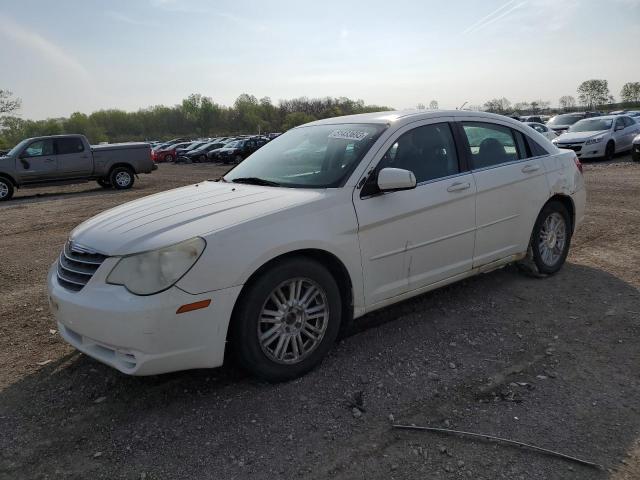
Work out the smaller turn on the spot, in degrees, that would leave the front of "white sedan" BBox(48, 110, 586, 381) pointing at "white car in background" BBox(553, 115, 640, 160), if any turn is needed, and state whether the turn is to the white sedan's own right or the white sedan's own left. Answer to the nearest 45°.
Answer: approximately 180°

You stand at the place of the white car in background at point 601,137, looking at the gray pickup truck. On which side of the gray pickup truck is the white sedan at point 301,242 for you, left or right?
left

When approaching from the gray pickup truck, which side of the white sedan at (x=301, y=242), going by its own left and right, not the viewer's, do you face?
right

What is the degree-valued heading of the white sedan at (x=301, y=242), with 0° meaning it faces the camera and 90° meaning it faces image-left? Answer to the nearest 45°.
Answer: approximately 45°

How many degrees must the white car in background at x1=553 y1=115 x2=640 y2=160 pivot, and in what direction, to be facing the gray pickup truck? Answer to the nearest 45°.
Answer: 0° — it already faces it

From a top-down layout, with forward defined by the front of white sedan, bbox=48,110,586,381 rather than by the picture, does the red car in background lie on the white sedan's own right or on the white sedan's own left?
on the white sedan's own right

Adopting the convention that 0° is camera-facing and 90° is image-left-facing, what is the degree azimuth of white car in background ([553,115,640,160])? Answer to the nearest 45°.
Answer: approximately 45°

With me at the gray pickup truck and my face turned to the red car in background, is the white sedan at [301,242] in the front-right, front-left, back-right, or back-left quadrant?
back-right
